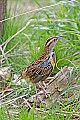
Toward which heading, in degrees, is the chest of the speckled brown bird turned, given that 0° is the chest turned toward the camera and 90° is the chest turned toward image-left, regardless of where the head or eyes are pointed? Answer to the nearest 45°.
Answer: approximately 270°
